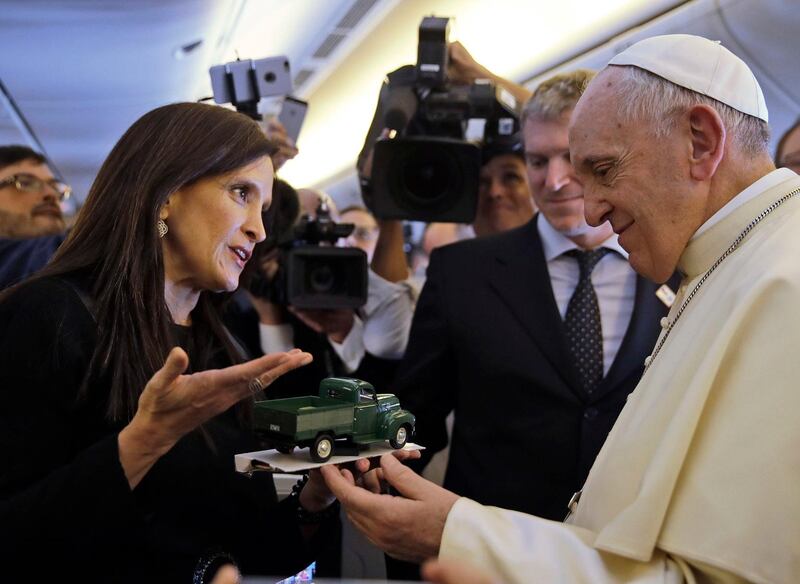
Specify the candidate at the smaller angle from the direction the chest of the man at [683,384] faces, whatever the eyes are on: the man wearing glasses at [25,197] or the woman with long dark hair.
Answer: the woman with long dark hair

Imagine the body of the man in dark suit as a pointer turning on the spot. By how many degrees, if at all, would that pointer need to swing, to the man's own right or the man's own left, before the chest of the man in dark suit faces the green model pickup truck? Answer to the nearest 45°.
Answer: approximately 45° to the man's own right

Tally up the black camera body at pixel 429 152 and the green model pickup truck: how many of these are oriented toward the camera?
1

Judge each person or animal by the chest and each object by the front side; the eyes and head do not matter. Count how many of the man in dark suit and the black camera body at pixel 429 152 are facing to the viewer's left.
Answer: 0

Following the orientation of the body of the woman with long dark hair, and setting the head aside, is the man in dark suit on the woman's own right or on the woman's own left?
on the woman's own left

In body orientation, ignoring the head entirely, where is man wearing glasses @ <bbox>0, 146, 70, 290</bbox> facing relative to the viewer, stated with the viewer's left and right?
facing the viewer and to the right of the viewer

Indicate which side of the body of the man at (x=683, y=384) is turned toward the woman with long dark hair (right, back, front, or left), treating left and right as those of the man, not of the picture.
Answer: front

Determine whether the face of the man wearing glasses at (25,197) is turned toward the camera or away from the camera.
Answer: toward the camera

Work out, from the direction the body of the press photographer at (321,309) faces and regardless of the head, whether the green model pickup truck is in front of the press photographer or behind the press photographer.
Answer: in front

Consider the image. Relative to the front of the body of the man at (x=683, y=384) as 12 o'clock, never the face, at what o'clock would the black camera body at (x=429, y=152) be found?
The black camera body is roughly at 2 o'clock from the man.

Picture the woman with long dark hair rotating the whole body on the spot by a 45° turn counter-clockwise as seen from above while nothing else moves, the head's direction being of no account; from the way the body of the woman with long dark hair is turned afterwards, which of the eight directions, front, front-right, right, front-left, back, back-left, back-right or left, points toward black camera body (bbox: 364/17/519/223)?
front-left

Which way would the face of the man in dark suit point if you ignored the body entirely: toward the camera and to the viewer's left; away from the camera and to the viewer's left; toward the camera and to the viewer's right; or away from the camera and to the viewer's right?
toward the camera and to the viewer's left

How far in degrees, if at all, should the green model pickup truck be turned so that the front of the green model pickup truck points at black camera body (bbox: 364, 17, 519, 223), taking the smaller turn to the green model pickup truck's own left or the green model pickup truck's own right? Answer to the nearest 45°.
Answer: approximately 45° to the green model pickup truck's own left

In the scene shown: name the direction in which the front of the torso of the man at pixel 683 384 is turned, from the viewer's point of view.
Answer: to the viewer's left

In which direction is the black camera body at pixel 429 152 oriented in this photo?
toward the camera
